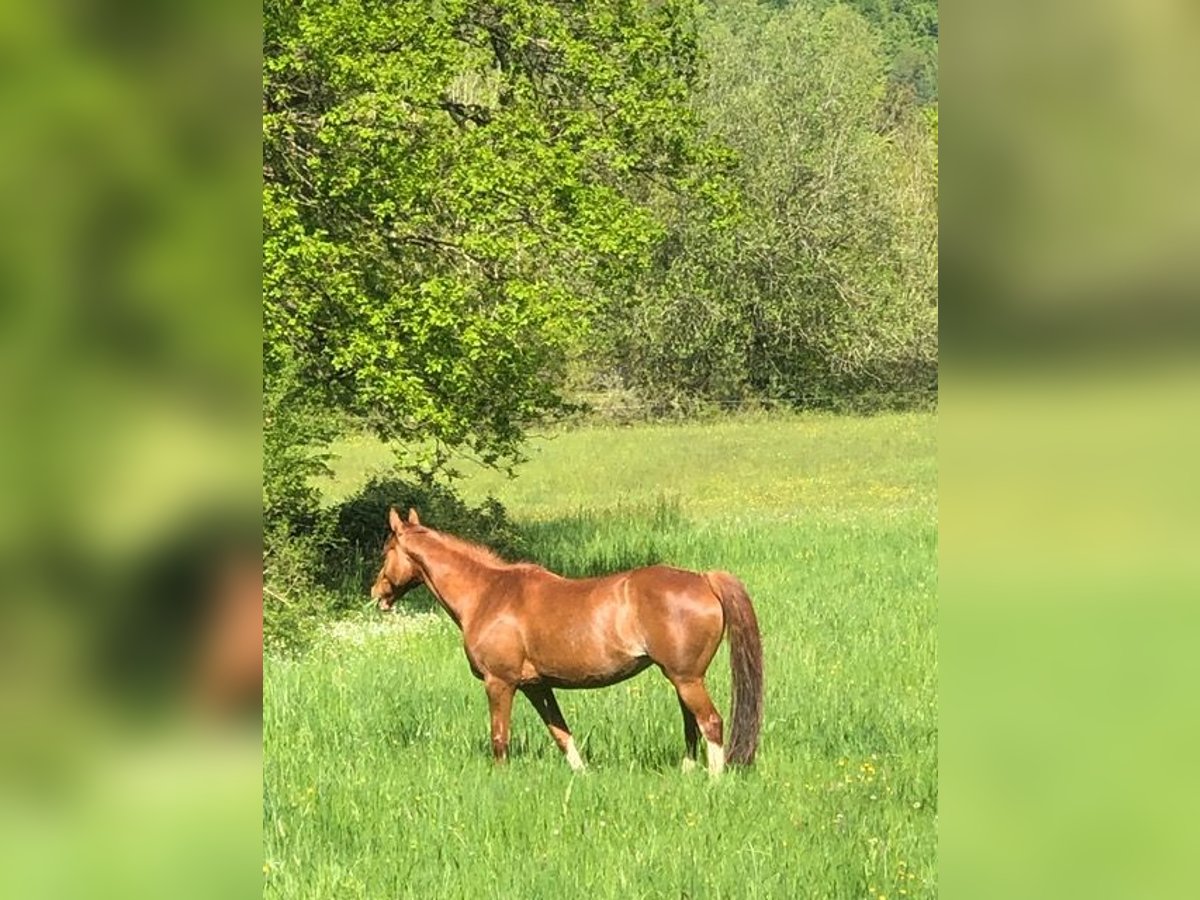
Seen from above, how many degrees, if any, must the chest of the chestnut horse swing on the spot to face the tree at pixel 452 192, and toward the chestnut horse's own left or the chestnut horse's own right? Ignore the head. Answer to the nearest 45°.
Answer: approximately 90° to the chestnut horse's own right

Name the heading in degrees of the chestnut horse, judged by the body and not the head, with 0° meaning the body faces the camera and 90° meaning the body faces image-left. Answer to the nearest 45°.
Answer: approximately 90°
